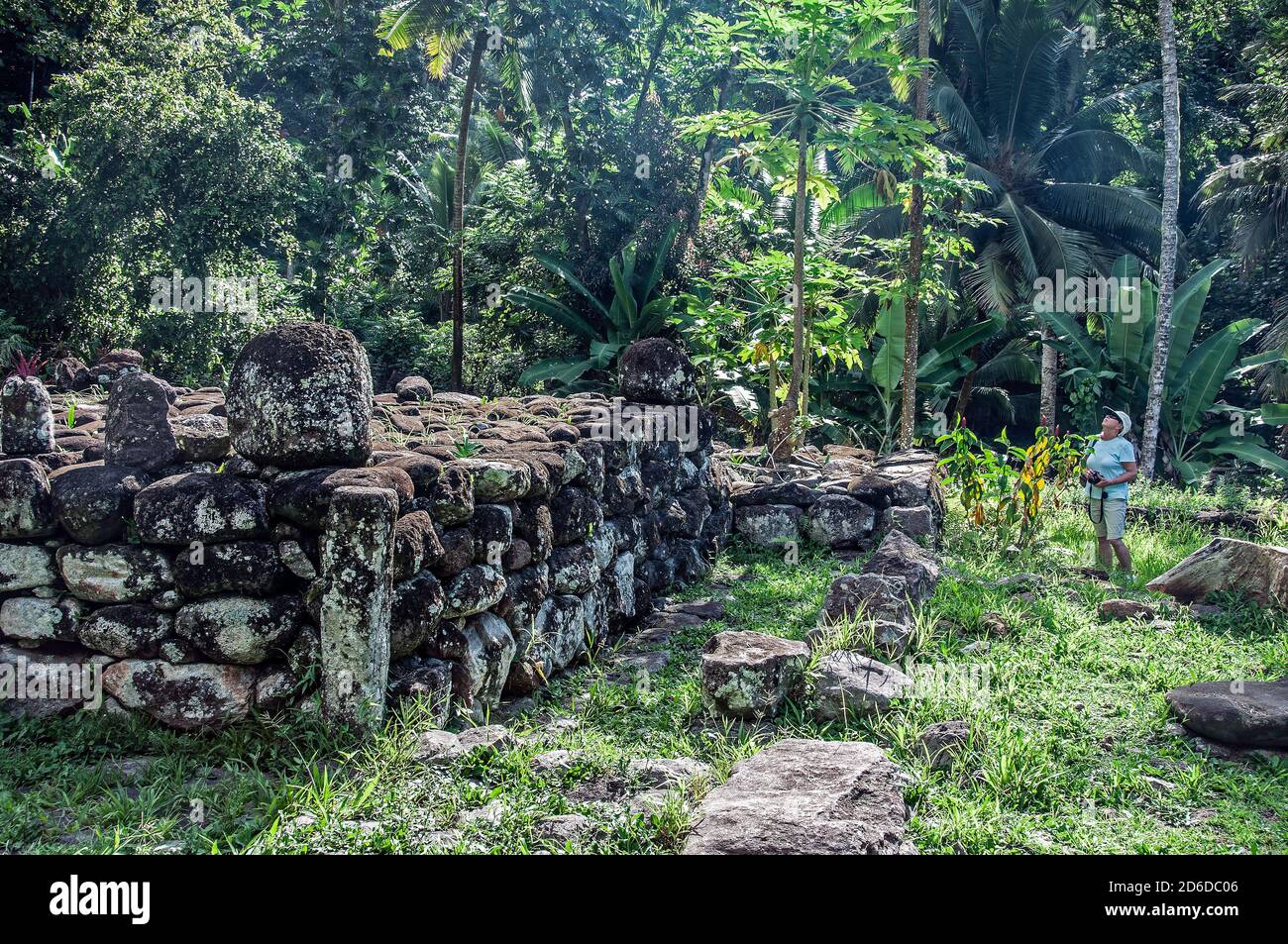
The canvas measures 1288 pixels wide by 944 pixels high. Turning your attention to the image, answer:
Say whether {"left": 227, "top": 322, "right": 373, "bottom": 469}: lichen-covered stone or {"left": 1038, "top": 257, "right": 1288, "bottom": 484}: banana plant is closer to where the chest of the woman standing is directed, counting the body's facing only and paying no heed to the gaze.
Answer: the lichen-covered stone

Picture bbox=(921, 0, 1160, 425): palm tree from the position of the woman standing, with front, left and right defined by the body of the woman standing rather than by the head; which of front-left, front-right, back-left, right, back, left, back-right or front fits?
back-right

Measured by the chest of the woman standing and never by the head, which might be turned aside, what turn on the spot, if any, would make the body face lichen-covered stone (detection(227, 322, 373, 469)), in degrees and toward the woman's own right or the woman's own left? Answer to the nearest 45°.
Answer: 0° — they already face it

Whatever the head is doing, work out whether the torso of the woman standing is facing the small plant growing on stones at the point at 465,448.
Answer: yes

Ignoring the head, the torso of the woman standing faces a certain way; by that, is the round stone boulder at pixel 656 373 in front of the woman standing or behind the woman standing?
in front

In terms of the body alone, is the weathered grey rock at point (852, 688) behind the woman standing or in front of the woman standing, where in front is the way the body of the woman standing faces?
in front

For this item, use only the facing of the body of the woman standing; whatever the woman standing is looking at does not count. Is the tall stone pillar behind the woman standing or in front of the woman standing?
in front

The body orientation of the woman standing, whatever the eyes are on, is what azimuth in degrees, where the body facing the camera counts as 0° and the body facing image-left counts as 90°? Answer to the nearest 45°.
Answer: approximately 45°

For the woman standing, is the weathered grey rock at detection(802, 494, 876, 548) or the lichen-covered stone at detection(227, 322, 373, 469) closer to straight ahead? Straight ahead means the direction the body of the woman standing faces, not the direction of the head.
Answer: the lichen-covered stone

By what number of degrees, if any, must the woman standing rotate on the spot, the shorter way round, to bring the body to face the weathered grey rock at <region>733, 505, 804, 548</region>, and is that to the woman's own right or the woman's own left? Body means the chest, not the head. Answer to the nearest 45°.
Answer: approximately 45° to the woman's own right

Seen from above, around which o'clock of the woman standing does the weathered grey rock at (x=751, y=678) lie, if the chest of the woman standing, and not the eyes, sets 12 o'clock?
The weathered grey rock is roughly at 11 o'clock from the woman standing.

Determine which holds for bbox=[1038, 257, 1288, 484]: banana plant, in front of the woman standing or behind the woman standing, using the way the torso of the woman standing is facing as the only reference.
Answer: behind
